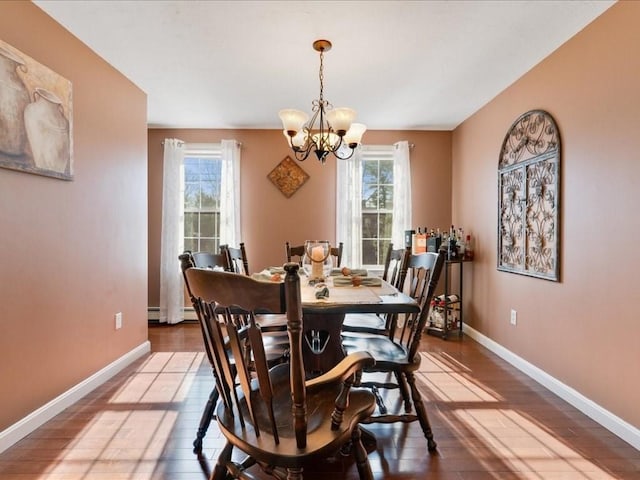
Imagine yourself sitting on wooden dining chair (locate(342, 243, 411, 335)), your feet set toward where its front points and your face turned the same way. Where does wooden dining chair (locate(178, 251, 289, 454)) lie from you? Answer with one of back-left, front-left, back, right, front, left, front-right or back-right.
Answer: front-left

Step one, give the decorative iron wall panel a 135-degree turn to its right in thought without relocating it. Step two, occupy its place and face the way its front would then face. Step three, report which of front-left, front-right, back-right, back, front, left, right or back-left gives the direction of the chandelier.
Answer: back-left

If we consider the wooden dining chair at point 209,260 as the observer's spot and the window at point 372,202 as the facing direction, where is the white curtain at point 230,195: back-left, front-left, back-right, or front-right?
front-left

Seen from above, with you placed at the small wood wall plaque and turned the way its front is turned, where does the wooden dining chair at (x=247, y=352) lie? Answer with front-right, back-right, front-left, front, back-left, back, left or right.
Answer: front

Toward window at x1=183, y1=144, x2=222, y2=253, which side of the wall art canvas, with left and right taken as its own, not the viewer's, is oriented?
left

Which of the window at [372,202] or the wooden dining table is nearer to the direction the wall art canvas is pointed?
the wooden dining table

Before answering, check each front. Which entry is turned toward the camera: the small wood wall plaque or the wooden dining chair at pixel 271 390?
the small wood wall plaque

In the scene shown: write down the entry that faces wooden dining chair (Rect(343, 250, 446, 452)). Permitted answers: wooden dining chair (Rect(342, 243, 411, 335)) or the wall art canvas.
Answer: the wall art canvas

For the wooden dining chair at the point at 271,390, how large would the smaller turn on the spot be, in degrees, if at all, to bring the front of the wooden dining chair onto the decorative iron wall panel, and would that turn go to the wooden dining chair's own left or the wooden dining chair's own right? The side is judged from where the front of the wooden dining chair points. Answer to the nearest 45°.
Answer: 0° — it already faces it

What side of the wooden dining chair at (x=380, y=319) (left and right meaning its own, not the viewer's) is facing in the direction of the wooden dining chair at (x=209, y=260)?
front

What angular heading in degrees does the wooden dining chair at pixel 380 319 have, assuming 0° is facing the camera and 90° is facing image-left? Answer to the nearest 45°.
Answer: approximately 90°

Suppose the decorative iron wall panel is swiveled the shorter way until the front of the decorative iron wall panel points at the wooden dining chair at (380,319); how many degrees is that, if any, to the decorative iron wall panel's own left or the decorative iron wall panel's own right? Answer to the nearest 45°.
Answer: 0° — it already faces it

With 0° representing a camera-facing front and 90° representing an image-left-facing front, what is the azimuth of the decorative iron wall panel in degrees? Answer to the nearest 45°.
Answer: approximately 45°

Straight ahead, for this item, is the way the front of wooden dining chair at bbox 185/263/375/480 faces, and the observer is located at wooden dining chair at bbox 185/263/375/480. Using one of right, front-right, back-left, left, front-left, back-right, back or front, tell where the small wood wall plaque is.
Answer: front-left

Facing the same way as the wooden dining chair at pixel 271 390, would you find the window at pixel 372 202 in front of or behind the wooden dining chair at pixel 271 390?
in front

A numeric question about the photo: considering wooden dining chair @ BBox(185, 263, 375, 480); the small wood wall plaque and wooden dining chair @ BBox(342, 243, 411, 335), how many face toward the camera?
1

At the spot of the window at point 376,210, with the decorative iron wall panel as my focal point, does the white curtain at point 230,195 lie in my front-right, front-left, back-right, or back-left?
back-right

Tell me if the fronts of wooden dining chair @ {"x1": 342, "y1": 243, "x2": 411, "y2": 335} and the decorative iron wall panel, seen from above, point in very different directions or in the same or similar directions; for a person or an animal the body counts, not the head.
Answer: same or similar directions

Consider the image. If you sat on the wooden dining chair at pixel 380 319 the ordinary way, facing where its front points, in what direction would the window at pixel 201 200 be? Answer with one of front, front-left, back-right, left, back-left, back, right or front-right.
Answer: front-right

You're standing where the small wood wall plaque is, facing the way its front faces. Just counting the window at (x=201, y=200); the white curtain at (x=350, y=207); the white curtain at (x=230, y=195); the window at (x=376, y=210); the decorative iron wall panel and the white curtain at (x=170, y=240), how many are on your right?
3

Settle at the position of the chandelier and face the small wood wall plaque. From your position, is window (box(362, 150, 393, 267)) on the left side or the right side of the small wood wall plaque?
right
